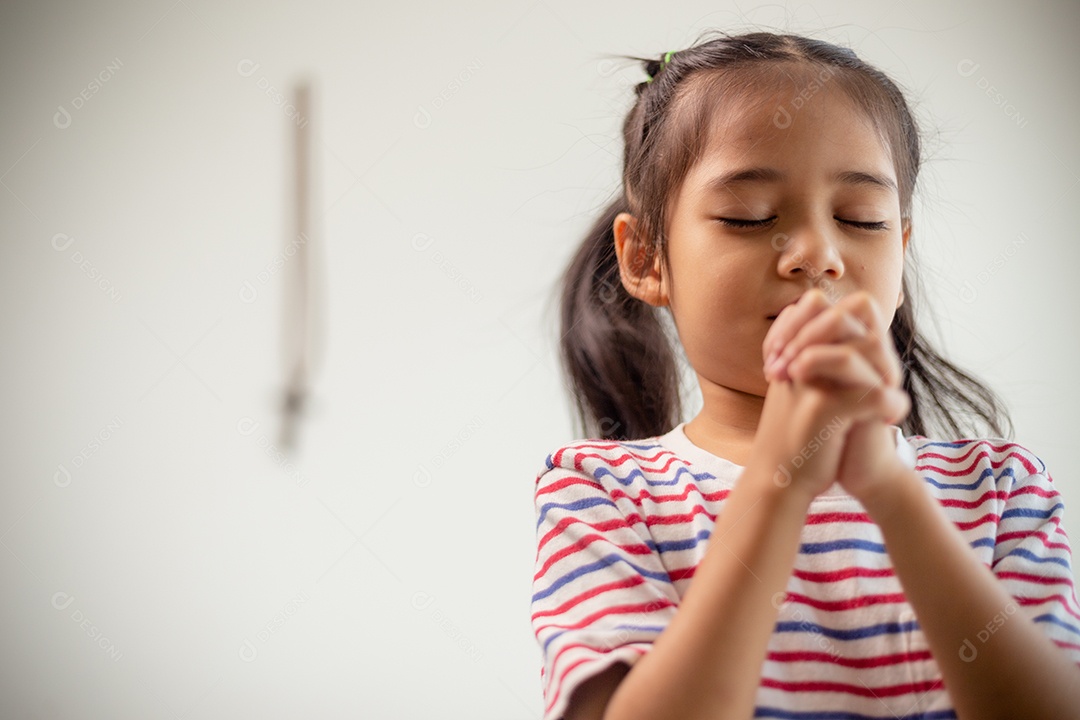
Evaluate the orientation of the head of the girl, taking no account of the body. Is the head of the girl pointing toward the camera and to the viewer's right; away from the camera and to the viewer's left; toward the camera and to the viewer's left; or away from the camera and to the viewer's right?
toward the camera and to the viewer's right

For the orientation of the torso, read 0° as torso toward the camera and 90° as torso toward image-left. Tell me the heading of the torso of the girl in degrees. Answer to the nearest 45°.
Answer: approximately 0°

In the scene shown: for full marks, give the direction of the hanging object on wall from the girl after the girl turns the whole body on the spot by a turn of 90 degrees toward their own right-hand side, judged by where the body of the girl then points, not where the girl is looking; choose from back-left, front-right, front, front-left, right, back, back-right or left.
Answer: front-right
